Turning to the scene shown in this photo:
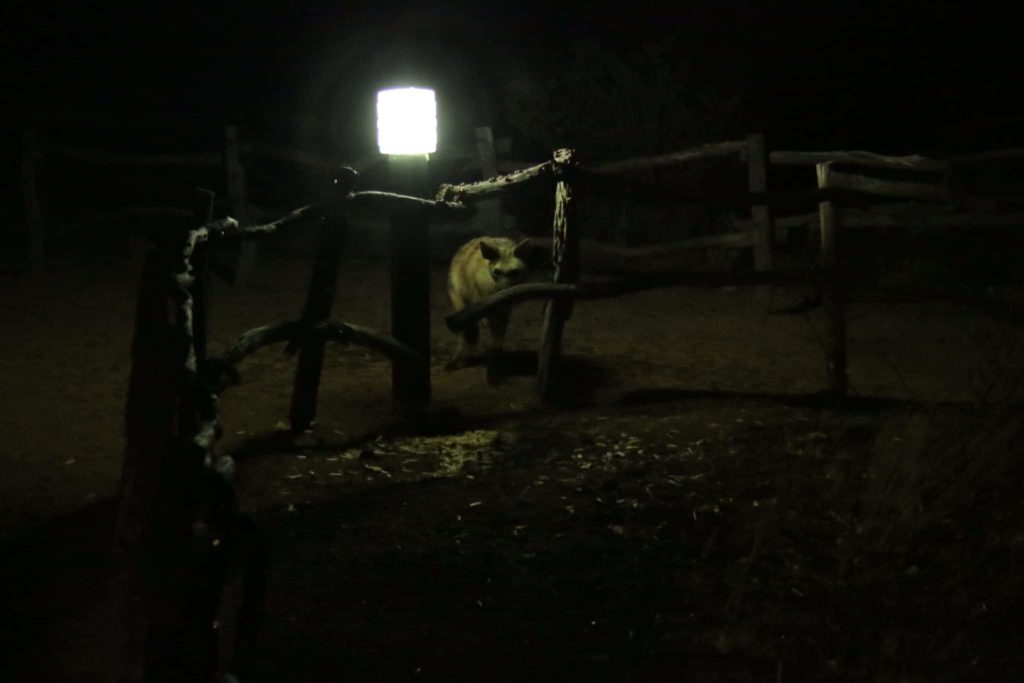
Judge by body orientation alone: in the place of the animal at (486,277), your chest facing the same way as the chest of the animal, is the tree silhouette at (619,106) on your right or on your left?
on your left

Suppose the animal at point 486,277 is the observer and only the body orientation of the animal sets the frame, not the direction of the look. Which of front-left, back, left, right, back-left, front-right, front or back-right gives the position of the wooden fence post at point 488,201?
back-left

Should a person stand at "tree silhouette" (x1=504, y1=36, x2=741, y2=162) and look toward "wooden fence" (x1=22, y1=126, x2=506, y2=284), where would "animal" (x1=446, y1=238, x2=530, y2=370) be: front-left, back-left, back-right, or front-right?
front-left

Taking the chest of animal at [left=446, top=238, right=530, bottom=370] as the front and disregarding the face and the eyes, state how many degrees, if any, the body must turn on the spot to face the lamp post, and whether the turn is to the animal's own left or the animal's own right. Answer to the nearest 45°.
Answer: approximately 45° to the animal's own right

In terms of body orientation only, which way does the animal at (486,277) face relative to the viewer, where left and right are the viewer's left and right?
facing the viewer and to the right of the viewer

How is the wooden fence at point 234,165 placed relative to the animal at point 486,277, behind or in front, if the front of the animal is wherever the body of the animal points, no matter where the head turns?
behind
